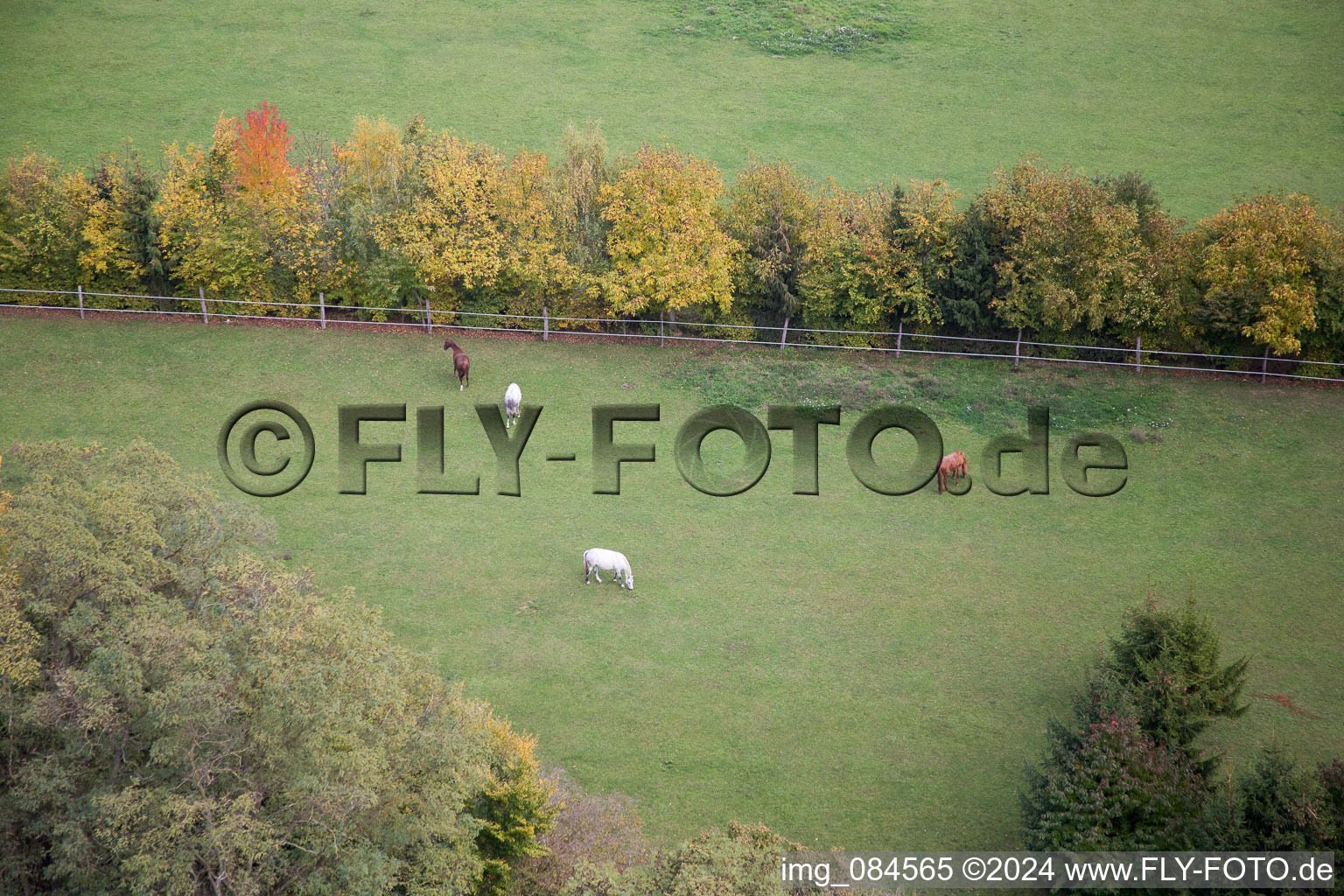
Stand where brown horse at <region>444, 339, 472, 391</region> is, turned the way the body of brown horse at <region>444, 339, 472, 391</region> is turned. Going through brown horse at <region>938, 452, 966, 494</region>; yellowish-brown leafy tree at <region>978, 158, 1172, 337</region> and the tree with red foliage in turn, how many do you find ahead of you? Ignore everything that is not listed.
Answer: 1

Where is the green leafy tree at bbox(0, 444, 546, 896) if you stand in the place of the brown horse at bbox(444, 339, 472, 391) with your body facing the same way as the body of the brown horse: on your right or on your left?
on your left

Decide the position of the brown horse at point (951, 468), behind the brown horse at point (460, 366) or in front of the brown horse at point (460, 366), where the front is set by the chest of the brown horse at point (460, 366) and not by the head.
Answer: behind

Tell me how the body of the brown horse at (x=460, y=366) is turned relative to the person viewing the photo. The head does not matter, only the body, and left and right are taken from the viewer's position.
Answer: facing away from the viewer and to the left of the viewer

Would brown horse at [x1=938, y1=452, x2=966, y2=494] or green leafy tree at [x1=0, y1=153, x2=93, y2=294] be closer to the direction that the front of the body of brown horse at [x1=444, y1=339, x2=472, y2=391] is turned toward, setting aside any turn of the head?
the green leafy tree

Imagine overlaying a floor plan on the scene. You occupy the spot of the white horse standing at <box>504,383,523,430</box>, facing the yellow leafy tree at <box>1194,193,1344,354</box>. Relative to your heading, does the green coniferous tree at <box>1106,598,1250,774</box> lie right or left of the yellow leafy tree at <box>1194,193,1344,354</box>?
right

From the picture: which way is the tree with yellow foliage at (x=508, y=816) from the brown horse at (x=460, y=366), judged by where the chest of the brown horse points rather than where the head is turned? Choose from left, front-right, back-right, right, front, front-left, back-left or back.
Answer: back-left

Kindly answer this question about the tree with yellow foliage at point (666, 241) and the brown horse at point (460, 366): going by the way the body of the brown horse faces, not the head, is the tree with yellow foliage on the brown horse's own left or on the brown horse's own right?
on the brown horse's own right
